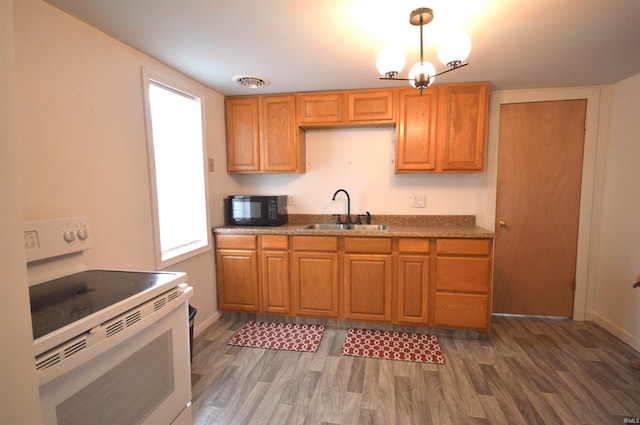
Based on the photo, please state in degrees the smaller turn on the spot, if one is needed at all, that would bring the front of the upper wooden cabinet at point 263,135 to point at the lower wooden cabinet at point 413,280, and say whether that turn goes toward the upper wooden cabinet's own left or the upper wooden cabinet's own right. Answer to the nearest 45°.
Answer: approximately 45° to the upper wooden cabinet's own left

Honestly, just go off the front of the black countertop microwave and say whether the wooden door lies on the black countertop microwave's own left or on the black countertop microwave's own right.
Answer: on the black countertop microwave's own left

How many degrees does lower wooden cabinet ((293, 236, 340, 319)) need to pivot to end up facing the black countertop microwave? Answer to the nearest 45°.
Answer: approximately 135° to its right

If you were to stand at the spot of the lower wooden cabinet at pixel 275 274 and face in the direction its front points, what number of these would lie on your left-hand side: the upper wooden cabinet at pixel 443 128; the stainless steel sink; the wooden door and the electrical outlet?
4

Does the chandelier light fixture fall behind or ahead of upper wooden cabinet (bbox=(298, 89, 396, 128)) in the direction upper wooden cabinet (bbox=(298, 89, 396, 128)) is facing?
ahead

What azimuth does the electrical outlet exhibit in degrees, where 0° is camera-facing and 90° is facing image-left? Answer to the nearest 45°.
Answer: approximately 0°

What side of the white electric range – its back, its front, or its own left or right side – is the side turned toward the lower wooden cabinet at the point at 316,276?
left

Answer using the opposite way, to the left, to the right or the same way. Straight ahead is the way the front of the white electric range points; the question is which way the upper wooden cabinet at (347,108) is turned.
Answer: to the right

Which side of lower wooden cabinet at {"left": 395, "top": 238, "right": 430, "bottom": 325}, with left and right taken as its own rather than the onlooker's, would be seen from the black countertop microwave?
right

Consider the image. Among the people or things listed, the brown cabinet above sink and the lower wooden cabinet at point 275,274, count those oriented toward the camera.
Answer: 2

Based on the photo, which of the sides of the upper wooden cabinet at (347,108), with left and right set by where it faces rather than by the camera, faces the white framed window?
right

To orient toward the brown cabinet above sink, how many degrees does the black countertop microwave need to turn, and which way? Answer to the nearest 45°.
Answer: approximately 90° to its left
